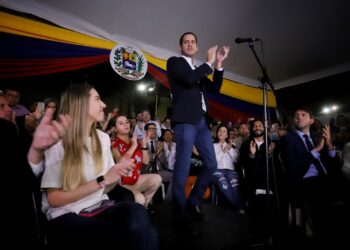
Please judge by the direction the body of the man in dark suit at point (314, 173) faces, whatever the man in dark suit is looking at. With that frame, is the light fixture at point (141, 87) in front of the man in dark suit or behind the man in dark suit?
behind

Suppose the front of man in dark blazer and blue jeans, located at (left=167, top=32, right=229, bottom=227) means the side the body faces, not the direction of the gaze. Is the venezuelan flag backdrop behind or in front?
behind

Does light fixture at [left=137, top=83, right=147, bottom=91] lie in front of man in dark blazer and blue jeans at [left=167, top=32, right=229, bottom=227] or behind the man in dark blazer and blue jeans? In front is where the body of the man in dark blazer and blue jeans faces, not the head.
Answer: behind

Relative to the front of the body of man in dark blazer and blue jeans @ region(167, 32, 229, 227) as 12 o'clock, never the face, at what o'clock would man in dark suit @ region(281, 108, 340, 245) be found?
man in dark suit @ region(281, 108, 340, 245) is roughly at 10 o'clock from man in dark blazer and blue jeans @ region(167, 32, 229, 227).

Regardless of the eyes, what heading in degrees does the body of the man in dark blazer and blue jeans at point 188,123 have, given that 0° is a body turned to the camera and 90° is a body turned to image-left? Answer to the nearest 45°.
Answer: approximately 315°

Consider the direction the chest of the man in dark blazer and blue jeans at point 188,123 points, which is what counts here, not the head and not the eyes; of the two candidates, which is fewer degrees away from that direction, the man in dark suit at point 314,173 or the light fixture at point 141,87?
the man in dark suit

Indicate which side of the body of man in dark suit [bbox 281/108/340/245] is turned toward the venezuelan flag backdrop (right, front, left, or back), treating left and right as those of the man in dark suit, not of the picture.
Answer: right
